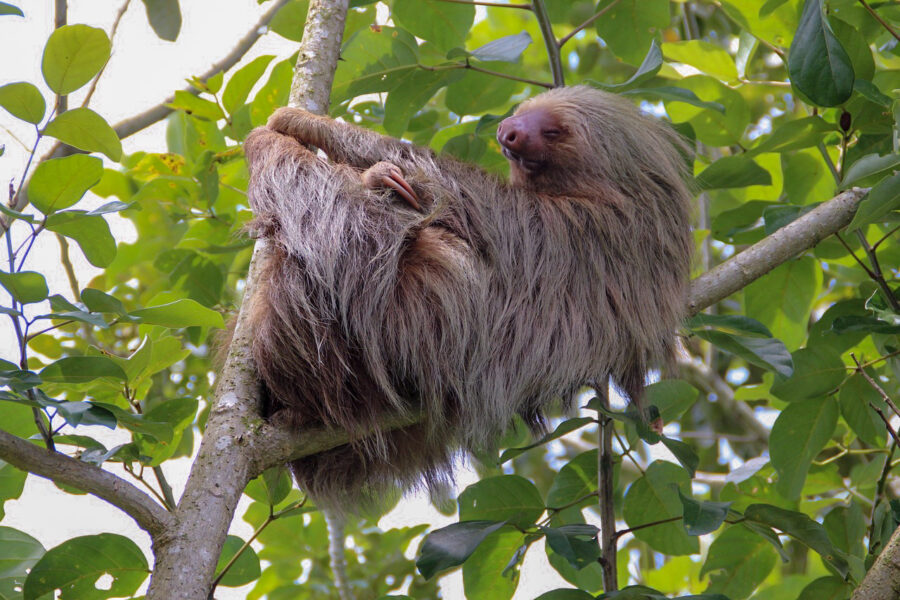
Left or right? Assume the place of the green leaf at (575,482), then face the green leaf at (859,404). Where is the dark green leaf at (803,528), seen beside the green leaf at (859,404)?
right

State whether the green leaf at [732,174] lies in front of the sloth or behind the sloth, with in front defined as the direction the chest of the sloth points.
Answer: behind

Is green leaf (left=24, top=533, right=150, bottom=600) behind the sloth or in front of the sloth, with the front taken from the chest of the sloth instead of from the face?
in front
